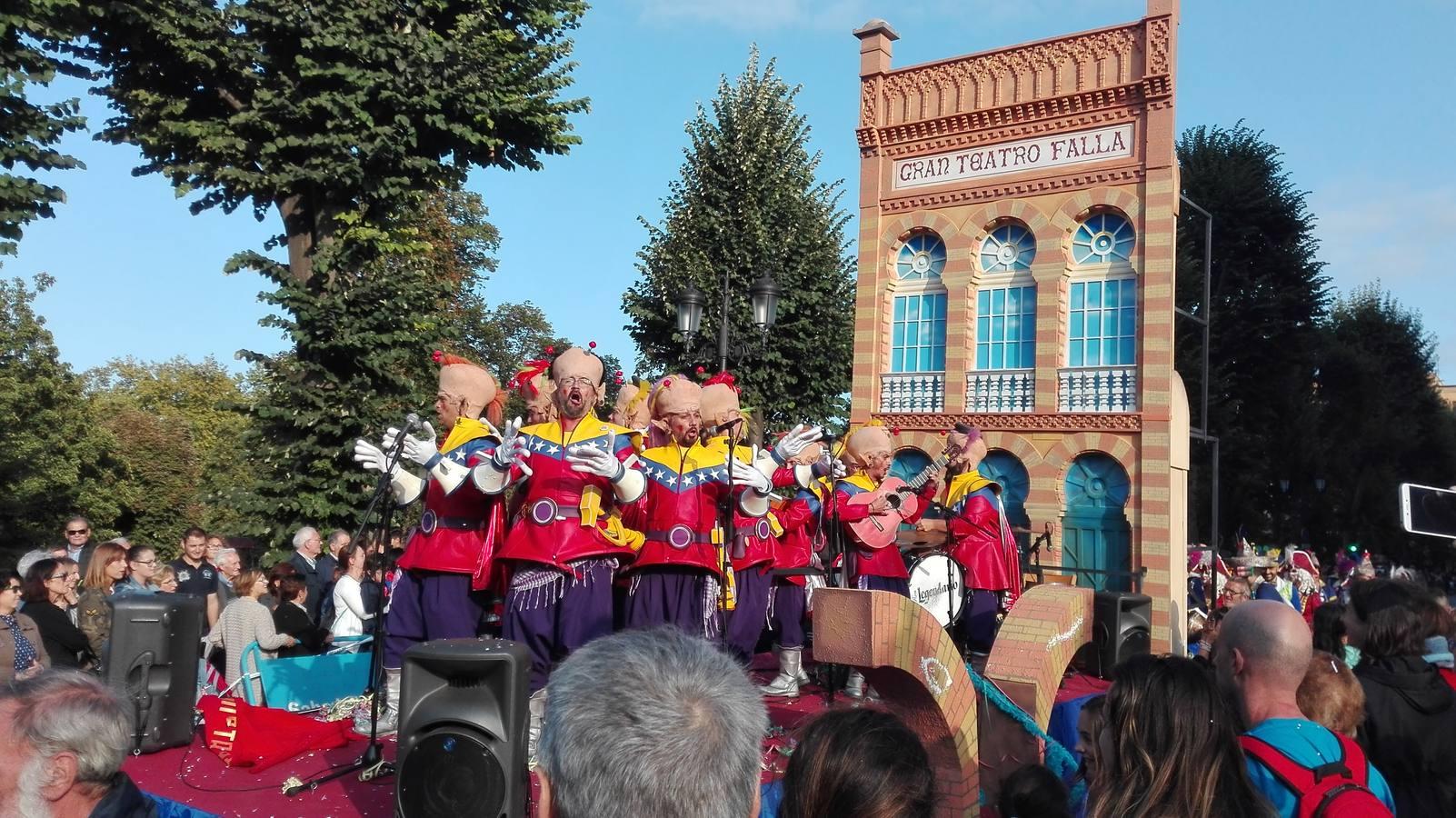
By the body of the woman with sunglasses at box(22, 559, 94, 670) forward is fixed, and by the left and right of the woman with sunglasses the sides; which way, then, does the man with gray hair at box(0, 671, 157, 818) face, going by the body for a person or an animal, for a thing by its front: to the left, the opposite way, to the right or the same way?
the opposite way

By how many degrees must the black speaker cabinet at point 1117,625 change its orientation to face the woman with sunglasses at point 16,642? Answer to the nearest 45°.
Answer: approximately 90° to its right

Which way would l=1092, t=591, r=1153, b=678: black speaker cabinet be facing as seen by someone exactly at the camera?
facing the viewer and to the right of the viewer

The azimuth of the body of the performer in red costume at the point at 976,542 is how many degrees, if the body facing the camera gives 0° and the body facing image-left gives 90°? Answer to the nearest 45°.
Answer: approximately 90°

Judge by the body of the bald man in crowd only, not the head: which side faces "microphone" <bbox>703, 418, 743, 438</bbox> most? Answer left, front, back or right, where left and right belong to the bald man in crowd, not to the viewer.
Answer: front

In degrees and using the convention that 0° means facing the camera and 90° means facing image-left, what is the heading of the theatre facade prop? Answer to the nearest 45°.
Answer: approximately 45°

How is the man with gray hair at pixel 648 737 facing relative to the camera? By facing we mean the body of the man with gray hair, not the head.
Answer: away from the camera

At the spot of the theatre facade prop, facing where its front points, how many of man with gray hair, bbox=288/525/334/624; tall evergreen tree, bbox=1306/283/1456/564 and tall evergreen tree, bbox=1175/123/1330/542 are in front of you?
1

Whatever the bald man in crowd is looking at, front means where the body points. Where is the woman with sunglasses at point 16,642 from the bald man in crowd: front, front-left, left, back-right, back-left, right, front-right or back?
front-left

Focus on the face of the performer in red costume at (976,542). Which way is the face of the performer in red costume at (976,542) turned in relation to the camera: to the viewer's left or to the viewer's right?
to the viewer's left

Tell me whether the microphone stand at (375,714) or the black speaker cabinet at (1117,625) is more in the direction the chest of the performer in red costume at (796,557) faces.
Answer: the microphone stand

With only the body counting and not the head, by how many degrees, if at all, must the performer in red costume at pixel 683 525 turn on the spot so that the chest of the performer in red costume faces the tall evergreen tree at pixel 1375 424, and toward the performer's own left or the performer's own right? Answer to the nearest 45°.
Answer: approximately 135° to the performer's own left

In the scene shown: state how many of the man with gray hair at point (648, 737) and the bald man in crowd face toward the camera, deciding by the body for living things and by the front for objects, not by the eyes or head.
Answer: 0

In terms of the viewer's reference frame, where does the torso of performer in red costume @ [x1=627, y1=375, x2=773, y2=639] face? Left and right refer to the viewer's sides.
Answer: facing the viewer

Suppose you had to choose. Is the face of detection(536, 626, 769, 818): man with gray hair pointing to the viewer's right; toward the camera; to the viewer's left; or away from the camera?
away from the camera

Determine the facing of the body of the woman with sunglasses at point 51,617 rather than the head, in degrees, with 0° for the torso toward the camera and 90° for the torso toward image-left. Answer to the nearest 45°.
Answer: approximately 270°
